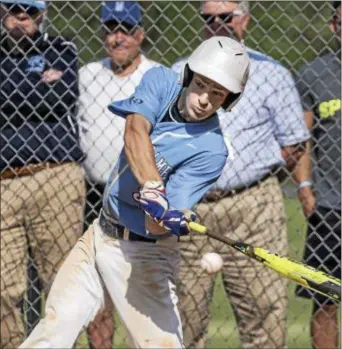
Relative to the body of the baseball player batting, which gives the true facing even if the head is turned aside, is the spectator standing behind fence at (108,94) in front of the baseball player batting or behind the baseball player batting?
behind

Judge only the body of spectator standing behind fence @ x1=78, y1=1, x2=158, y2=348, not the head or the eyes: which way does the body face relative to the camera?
toward the camera

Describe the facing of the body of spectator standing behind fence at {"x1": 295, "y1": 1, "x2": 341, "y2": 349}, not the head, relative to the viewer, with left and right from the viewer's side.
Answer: facing the viewer

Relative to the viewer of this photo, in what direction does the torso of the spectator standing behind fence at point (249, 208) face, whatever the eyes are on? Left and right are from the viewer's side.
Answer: facing the viewer and to the left of the viewer

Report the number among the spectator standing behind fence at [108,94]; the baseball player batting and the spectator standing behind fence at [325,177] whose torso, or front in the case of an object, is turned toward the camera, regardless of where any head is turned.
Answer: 3

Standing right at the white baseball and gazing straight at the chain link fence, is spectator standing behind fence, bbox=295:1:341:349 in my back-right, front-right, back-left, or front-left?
front-right

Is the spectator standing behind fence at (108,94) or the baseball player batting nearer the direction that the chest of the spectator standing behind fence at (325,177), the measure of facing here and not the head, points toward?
the baseball player batting

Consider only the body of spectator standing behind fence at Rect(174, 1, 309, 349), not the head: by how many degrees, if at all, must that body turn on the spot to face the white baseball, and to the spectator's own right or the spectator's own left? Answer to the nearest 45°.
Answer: approximately 45° to the spectator's own left

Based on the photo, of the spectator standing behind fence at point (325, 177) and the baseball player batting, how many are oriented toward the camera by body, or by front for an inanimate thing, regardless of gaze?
2

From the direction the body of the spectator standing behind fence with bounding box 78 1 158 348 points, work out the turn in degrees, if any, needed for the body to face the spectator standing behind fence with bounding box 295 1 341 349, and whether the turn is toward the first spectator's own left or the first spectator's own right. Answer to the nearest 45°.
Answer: approximately 90° to the first spectator's own left

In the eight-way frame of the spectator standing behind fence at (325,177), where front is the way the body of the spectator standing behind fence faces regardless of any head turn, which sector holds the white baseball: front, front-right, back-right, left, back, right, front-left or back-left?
front
